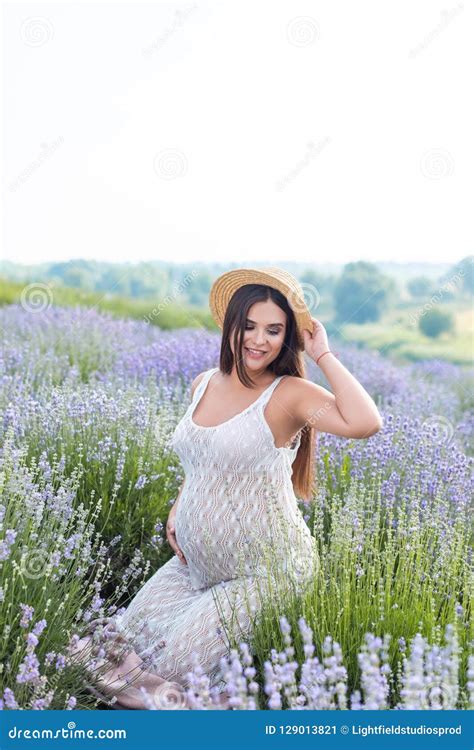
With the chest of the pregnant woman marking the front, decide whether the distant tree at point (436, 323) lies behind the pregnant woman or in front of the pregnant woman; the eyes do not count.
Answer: behind

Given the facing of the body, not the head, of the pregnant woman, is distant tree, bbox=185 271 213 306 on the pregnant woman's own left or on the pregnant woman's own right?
on the pregnant woman's own right

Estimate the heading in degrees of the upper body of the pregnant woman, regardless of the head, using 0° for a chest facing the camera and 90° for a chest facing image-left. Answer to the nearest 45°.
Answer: approximately 45°

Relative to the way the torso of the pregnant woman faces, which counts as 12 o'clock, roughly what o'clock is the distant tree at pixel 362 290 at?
The distant tree is roughly at 5 o'clock from the pregnant woman.

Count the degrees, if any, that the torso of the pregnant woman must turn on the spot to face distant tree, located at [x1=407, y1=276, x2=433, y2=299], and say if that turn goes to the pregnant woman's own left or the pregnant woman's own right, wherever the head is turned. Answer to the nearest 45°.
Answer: approximately 135° to the pregnant woman's own right

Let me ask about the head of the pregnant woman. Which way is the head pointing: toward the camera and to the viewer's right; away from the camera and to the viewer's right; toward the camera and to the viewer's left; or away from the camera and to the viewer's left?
toward the camera and to the viewer's left
